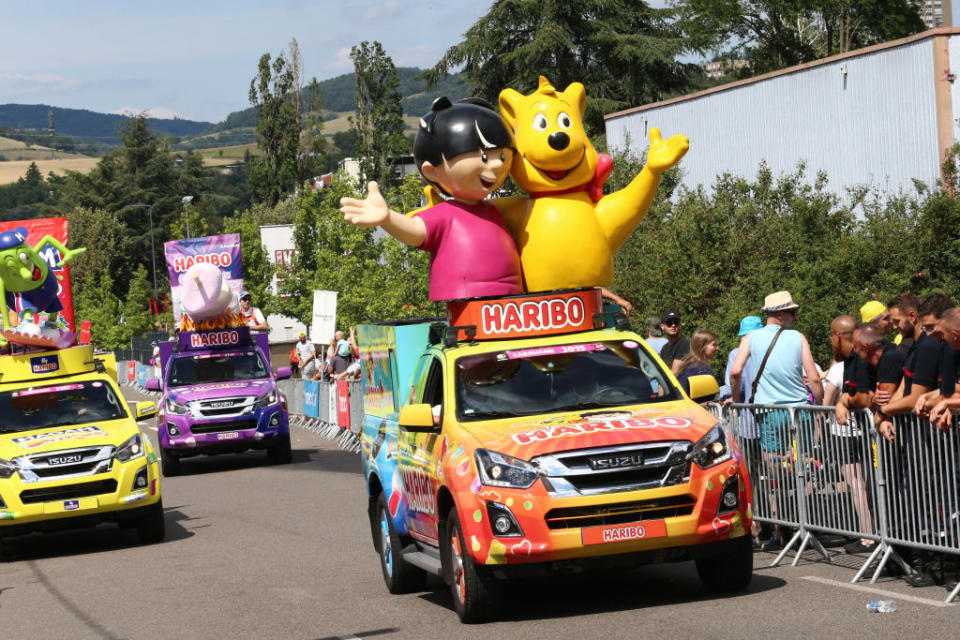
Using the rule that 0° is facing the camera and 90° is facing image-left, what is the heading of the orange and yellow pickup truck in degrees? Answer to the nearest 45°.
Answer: approximately 315°

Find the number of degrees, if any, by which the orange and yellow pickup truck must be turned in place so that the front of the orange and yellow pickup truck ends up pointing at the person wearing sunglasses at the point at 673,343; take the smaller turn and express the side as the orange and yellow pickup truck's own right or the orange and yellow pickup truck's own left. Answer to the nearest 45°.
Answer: approximately 135° to the orange and yellow pickup truck's own left

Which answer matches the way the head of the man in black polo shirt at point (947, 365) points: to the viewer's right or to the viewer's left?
to the viewer's left

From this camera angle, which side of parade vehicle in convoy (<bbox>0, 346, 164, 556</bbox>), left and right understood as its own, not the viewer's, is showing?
front

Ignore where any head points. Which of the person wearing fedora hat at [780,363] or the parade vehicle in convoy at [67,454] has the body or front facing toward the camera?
the parade vehicle in convoy

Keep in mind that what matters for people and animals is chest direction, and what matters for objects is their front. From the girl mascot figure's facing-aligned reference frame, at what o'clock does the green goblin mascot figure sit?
The green goblin mascot figure is roughly at 6 o'clock from the girl mascot figure.

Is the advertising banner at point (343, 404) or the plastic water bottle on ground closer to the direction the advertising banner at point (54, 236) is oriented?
the plastic water bottle on ground

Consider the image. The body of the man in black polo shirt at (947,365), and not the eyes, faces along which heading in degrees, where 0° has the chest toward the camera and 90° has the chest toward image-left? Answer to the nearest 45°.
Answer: approximately 90°

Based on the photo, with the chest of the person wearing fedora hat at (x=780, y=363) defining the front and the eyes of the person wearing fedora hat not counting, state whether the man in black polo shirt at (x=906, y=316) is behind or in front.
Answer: behind

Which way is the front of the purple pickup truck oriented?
toward the camera

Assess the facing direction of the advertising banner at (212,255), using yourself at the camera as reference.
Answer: facing the viewer

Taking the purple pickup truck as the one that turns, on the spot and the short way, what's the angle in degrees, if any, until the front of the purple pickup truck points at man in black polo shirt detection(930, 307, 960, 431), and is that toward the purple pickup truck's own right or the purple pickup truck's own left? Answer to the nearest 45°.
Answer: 0° — it already faces them
